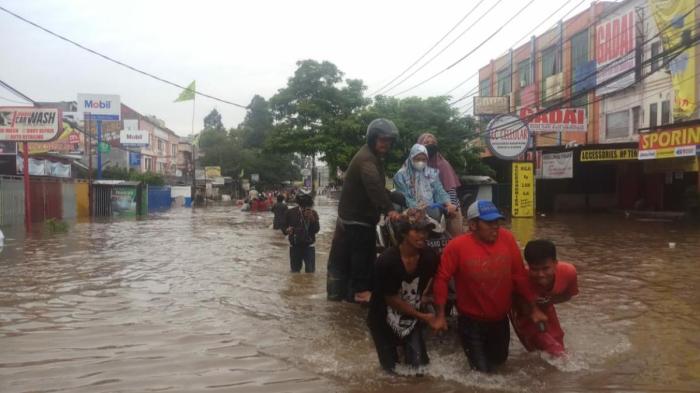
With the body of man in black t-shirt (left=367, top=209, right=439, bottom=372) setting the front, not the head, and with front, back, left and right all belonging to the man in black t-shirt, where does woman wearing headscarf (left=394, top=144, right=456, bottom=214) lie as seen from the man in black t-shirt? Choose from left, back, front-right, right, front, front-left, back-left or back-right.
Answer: back-left

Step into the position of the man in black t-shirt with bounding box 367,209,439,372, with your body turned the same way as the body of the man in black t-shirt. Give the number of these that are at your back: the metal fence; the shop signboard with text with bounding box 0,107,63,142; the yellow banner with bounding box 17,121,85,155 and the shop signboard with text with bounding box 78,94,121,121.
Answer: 4

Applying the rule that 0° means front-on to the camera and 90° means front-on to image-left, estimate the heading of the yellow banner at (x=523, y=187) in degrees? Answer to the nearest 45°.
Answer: approximately 0°
